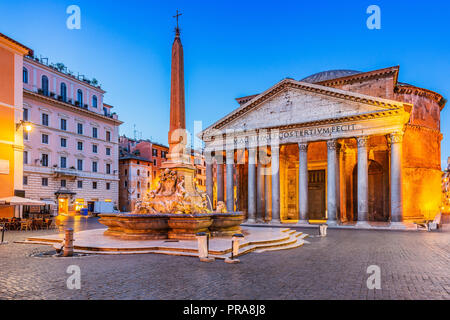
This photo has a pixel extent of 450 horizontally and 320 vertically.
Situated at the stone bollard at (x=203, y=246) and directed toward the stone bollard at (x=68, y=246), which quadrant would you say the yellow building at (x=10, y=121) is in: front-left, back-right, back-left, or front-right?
front-right

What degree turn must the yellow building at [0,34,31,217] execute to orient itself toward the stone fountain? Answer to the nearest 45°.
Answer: approximately 45° to its right

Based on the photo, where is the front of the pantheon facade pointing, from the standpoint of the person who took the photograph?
facing the viewer and to the left of the viewer

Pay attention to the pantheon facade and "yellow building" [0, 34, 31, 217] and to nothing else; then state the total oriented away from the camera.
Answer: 0

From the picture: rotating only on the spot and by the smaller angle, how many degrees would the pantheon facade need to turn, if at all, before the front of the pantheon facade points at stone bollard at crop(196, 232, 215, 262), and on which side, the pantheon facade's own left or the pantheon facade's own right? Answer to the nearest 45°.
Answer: approximately 45° to the pantheon facade's own left

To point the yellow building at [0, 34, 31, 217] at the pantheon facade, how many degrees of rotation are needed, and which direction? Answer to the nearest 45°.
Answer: approximately 45° to its left

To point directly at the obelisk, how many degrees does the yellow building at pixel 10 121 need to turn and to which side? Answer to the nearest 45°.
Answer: approximately 45° to its right

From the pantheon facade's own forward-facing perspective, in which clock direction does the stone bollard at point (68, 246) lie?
The stone bollard is roughly at 11 o'clock from the pantheon facade.

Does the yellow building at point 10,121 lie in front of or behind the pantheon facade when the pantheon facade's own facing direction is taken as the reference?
in front

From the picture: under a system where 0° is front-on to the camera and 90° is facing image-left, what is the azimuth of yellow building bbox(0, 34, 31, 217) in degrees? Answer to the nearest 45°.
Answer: approximately 315°
